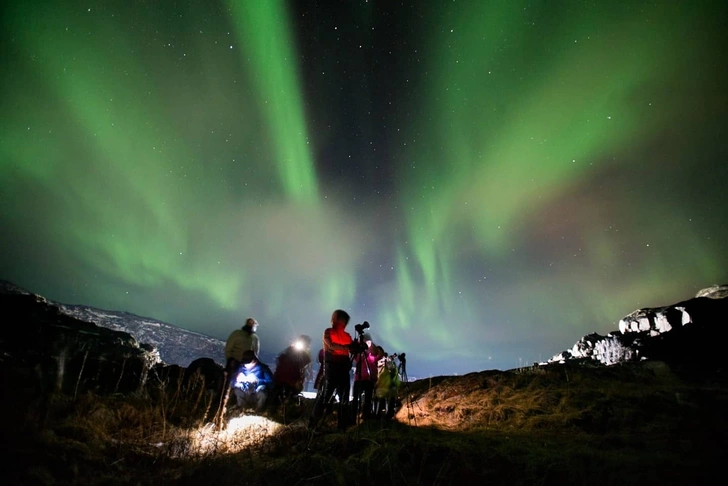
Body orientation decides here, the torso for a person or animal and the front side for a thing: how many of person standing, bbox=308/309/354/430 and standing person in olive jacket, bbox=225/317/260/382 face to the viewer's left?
0

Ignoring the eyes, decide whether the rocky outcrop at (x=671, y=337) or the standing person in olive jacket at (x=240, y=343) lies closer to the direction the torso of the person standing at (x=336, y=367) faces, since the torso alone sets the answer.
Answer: the rocky outcrop

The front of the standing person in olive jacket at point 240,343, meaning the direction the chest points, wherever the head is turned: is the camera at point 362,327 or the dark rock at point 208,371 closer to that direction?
the camera

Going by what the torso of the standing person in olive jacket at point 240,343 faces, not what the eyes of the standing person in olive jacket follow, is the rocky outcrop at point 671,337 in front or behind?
in front

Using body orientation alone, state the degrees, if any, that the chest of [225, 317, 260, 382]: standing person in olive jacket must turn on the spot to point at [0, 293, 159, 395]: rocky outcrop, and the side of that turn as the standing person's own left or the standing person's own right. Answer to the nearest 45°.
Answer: approximately 135° to the standing person's own left

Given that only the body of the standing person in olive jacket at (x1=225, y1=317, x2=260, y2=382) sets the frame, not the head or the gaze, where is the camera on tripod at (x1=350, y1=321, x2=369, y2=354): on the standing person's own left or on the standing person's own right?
on the standing person's own right

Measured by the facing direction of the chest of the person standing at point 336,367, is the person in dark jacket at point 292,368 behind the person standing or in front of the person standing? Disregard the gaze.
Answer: behind

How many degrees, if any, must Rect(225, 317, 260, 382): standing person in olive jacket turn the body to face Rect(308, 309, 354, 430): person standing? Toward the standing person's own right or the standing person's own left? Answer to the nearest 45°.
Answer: approximately 45° to the standing person's own right
